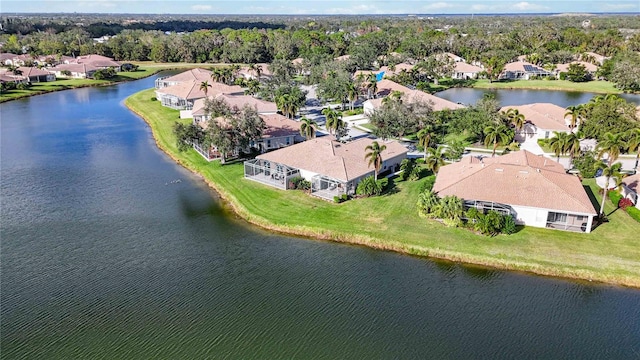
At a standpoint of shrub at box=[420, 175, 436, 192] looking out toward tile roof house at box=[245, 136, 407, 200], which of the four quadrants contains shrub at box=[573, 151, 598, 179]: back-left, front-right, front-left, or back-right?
back-right

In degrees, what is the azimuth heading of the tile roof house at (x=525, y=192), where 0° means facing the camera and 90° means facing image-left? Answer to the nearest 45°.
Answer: approximately 180°

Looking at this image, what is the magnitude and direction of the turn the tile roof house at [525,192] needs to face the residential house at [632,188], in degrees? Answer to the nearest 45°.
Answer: approximately 45° to its right

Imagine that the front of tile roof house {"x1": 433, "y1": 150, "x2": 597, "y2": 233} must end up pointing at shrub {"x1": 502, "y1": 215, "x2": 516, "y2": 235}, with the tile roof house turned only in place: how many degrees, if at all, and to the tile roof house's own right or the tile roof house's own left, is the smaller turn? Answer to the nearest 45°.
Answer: approximately 180°

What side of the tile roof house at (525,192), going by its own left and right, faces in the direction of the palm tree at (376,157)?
left

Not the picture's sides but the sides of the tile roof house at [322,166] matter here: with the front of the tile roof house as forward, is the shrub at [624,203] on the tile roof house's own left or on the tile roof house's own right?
on the tile roof house's own right

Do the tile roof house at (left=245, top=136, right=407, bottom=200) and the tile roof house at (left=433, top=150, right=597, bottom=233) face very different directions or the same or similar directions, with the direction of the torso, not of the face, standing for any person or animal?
same or similar directions

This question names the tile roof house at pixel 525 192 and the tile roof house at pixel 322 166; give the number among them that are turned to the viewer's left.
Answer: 0

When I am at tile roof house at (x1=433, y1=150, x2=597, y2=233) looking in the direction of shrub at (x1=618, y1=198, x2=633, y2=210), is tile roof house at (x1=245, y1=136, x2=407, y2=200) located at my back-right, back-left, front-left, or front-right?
back-left

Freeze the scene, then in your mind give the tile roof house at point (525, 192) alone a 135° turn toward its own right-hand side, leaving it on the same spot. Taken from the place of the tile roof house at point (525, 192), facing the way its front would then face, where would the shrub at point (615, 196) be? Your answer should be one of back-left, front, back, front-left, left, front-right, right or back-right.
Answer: left

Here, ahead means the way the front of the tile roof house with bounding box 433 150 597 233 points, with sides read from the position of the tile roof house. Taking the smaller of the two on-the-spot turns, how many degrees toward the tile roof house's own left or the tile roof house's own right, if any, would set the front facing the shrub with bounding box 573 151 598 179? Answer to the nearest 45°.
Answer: approximately 45° to the tile roof house's own right

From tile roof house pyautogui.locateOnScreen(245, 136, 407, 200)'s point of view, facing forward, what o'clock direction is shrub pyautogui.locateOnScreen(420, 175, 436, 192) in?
The shrub is roughly at 2 o'clock from the tile roof house.

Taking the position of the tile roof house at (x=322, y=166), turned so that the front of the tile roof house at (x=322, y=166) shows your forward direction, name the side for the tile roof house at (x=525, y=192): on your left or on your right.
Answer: on your right

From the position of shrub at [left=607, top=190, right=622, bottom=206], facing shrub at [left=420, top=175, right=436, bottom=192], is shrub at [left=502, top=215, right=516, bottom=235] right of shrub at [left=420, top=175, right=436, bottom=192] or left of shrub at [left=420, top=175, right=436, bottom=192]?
left

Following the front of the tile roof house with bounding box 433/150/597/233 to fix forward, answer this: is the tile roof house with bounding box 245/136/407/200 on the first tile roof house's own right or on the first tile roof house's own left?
on the first tile roof house's own left

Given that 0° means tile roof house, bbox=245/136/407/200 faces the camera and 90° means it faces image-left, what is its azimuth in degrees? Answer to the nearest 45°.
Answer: approximately 225°
